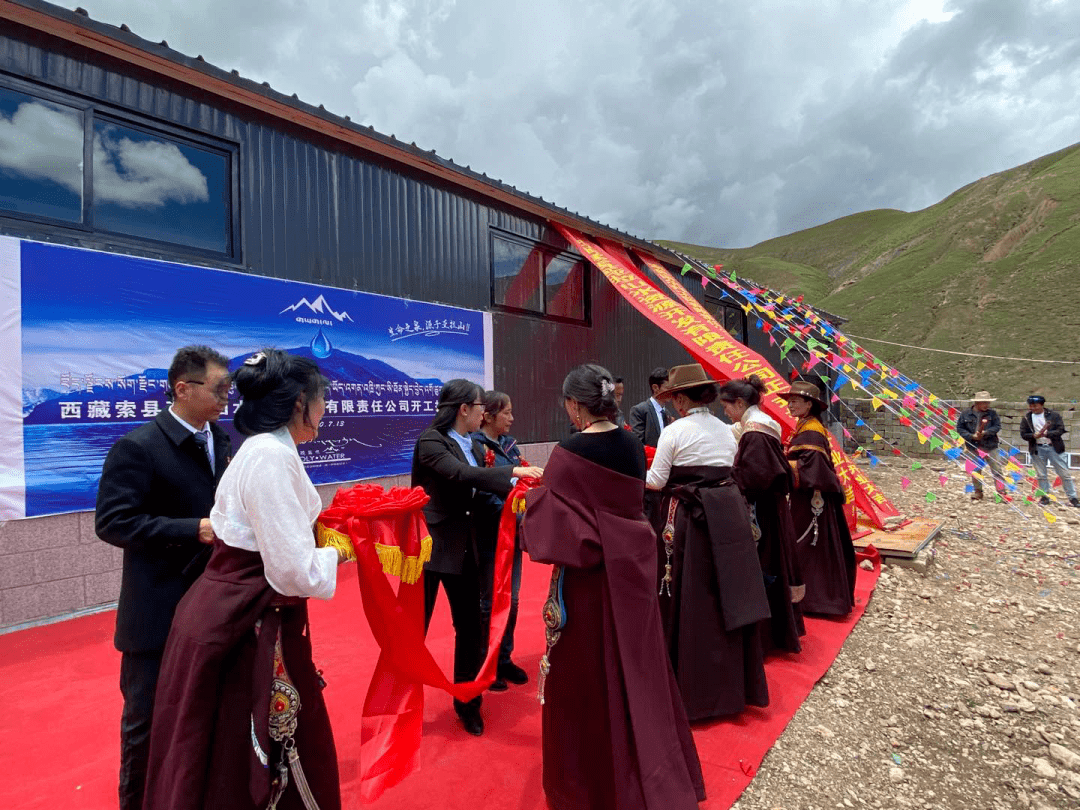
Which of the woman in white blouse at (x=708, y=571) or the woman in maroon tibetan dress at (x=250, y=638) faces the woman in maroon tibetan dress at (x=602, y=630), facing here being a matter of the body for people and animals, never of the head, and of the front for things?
the woman in maroon tibetan dress at (x=250, y=638)

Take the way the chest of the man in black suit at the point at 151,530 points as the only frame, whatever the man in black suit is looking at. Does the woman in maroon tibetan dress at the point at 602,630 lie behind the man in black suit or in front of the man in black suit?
in front

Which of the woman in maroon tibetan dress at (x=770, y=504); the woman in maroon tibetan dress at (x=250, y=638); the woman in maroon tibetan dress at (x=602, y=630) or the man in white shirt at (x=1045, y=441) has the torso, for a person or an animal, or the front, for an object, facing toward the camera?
the man in white shirt

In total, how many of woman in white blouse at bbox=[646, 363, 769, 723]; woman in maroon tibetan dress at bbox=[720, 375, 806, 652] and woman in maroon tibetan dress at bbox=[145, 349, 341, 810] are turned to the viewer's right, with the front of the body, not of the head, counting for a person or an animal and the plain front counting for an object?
1

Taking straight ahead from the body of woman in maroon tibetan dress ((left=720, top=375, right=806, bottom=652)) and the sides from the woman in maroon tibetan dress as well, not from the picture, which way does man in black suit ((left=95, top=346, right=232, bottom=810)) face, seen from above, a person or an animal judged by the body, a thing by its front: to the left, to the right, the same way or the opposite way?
the opposite way

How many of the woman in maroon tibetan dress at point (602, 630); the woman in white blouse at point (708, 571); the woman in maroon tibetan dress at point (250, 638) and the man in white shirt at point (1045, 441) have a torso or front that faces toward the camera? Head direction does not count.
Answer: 1

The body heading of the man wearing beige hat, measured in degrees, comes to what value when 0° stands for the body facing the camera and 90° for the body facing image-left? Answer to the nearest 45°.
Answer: approximately 0°

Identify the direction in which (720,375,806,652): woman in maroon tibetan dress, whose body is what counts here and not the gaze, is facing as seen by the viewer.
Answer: to the viewer's left

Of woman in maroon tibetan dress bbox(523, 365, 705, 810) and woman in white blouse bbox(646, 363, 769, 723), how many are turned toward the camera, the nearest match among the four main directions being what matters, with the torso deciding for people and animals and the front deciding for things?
0

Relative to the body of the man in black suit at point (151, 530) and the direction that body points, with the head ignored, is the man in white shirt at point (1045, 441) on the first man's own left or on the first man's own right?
on the first man's own left

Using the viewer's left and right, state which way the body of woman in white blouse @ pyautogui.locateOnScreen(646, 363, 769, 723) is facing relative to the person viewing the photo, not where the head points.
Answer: facing away from the viewer and to the left of the viewer

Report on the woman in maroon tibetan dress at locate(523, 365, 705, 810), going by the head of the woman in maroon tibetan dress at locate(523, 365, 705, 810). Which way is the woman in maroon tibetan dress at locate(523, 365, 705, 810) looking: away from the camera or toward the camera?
away from the camera

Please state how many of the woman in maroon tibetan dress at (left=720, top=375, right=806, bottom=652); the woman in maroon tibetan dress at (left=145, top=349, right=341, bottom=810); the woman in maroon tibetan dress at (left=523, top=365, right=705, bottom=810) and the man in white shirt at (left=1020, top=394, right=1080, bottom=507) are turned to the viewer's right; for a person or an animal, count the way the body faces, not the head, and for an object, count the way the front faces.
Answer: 1

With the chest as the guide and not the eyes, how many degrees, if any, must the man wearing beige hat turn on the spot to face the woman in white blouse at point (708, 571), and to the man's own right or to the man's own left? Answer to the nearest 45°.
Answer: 0° — they already face them

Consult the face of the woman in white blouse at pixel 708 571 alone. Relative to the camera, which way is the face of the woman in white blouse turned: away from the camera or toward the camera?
away from the camera

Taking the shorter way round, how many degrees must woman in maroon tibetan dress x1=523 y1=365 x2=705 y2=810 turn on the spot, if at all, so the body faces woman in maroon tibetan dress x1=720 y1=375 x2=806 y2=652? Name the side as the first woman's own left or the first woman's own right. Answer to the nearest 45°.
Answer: approximately 90° to the first woman's own right

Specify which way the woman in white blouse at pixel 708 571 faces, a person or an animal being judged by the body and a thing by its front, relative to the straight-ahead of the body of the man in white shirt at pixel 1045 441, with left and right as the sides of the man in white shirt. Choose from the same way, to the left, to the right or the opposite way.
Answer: to the right

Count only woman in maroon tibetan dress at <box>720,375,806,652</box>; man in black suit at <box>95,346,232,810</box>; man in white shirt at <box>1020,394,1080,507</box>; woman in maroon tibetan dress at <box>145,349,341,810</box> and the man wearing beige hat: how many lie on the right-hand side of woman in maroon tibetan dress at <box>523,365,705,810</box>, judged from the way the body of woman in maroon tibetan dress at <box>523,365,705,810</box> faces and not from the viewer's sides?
3
